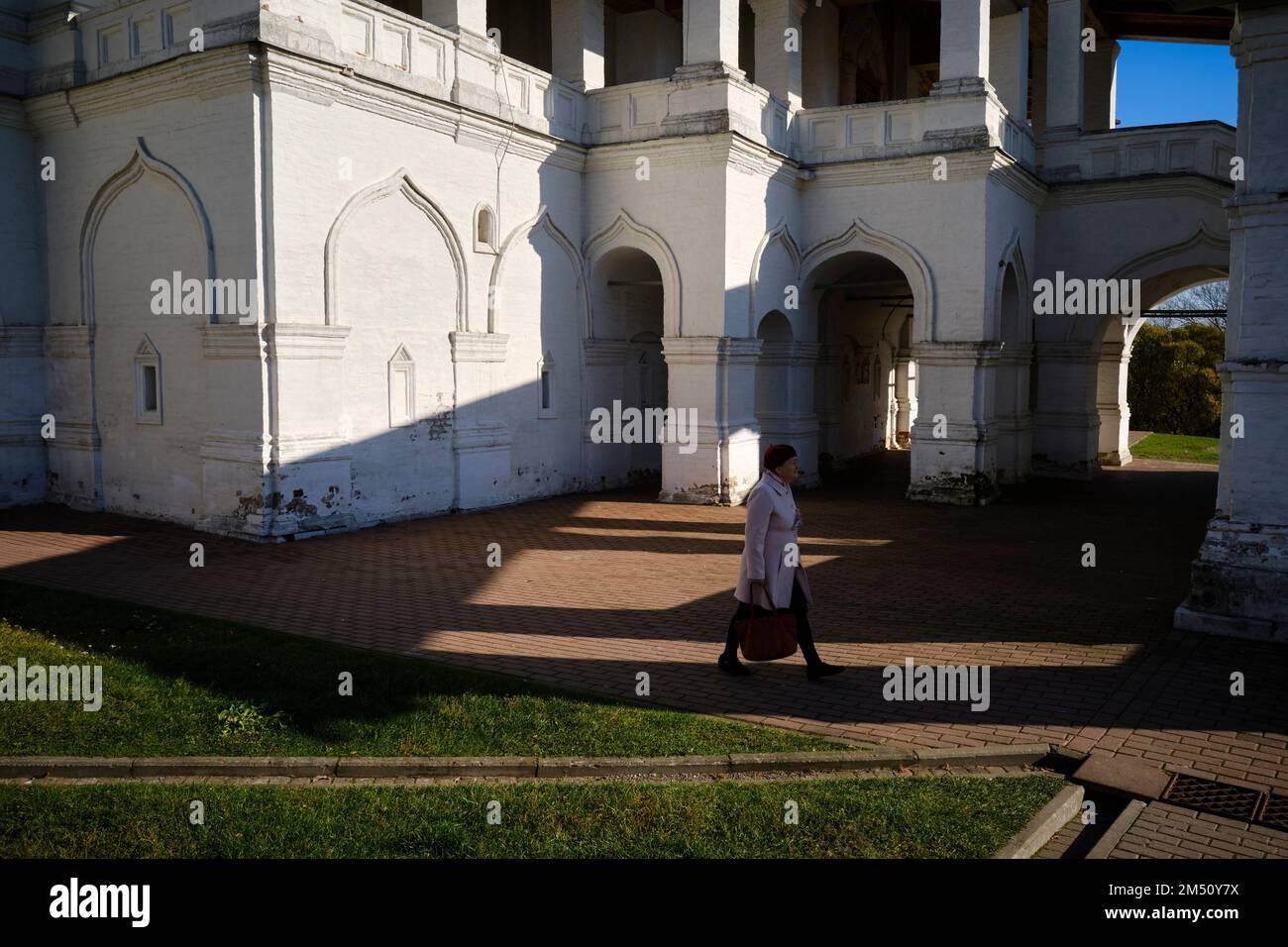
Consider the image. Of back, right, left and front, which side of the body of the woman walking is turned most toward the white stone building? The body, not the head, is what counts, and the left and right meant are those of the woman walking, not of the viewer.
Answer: left

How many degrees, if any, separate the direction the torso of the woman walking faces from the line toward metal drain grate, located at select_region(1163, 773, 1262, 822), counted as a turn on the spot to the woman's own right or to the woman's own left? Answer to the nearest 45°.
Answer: approximately 45° to the woman's own right

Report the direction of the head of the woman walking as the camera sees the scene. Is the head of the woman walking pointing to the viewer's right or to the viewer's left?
to the viewer's right

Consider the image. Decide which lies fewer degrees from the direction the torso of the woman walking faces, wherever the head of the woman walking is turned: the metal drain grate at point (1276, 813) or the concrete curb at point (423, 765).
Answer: the metal drain grate

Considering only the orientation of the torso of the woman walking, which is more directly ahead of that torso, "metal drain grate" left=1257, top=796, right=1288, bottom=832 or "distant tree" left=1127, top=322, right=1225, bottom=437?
the metal drain grate

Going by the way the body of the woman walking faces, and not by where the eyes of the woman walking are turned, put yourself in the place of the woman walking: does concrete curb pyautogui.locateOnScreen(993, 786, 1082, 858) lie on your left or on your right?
on your right

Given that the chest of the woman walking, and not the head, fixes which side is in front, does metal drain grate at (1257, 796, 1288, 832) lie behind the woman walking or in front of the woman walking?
in front

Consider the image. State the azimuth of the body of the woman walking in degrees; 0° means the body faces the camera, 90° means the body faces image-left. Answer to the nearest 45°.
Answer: approximately 270°

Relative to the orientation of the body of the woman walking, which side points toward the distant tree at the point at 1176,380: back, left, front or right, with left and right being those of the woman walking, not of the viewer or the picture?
left
